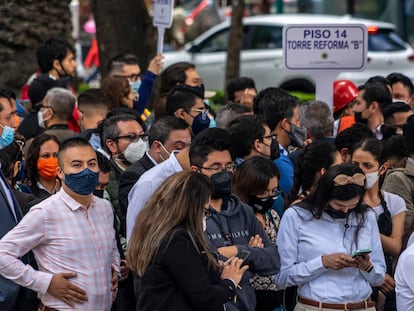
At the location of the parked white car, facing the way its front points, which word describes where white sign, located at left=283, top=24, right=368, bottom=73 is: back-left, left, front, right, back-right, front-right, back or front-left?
back-left

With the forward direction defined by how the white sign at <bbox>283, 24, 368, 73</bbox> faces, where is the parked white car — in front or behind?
behind

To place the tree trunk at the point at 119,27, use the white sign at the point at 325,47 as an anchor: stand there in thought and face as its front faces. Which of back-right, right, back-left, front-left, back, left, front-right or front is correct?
back-right

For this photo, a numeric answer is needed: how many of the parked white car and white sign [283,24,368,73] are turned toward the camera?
1

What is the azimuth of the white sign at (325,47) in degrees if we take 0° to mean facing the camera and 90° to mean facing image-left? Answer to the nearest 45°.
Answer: approximately 0°

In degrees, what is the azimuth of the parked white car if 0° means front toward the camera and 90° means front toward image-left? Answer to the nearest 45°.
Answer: approximately 135°
